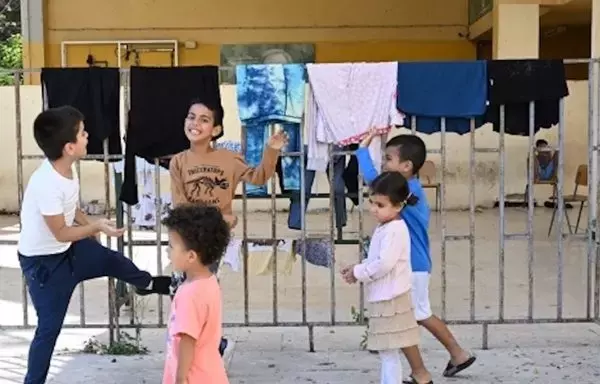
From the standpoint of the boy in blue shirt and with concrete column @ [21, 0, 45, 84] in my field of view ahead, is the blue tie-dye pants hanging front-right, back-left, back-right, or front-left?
front-left

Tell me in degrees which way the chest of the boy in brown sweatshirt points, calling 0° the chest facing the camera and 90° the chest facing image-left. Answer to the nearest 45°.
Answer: approximately 0°

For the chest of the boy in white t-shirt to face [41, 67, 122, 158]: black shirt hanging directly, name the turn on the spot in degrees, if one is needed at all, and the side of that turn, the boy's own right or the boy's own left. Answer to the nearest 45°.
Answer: approximately 90° to the boy's own left

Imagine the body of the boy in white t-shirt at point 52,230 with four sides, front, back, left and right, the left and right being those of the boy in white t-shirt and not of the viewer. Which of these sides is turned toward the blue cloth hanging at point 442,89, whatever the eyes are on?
front

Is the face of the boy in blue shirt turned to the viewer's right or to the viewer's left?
to the viewer's left

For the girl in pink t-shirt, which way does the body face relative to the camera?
to the viewer's left

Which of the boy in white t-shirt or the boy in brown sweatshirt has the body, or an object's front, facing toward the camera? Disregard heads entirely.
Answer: the boy in brown sweatshirt

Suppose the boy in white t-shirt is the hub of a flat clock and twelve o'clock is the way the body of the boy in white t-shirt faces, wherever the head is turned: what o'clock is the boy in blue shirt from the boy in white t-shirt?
The boy in blue shirt is roughly at 12 o'clock from the boy in white t-shirt.

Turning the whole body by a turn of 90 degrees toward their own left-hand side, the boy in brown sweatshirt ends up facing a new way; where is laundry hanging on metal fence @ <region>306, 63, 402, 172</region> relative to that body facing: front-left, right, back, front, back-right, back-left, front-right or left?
front-left

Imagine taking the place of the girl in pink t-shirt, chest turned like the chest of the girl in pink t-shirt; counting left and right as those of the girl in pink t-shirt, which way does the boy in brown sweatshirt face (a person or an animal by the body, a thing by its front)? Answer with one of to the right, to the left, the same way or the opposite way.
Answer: to the left

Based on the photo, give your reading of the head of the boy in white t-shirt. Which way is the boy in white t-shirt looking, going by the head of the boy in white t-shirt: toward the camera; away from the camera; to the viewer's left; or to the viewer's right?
to the viewer's right

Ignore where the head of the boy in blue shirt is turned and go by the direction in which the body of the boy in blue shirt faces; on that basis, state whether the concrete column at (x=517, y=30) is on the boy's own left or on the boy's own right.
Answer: on the boy's own right

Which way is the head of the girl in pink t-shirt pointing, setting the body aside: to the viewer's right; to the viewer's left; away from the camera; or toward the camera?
to the viewer's left

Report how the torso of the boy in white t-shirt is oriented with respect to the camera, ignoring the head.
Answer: to the viewer's right

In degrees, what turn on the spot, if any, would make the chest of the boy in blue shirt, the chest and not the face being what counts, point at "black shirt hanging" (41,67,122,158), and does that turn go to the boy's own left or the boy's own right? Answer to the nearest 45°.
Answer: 0° — they already face it

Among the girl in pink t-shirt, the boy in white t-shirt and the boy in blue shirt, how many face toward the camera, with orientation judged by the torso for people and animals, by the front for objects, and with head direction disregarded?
0

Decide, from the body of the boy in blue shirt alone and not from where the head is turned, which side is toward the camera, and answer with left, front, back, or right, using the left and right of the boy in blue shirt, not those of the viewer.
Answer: left
